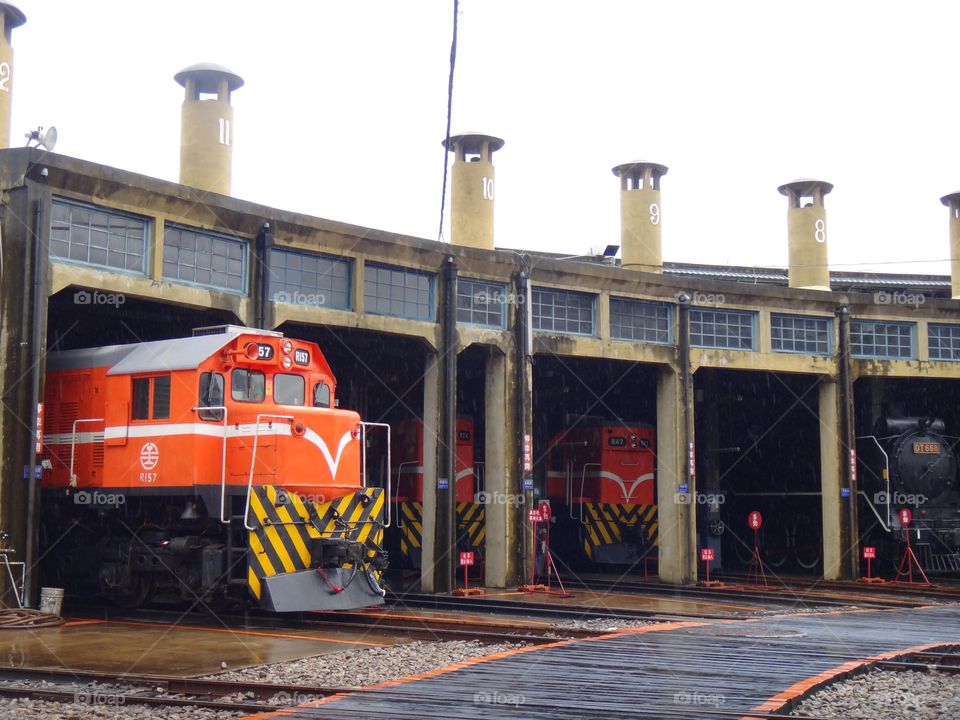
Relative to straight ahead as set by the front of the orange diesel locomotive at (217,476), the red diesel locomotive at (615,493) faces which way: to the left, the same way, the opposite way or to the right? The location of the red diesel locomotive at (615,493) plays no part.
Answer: the same way

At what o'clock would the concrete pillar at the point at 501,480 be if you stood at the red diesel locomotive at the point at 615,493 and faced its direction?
The concrete pillar is roughly at 2 o'clock from the red diesel locomotive.

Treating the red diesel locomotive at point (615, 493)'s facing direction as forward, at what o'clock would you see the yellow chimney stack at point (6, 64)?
The yellow chimney stack is roughly at 3 o'clock from the red diesel locomotive.

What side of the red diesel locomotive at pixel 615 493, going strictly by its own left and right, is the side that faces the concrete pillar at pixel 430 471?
right

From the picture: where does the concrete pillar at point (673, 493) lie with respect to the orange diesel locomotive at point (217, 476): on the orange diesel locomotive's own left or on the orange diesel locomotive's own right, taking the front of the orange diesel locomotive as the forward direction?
on the orange diesel locomotive's own left

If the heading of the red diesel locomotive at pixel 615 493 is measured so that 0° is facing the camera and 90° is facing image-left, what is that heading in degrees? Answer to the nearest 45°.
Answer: approximately 315°

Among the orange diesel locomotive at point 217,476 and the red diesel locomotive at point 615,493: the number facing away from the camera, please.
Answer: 0

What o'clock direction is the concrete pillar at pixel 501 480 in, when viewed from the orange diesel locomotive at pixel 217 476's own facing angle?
The concrete pillar is roughly at 9 o'clock from the orange diesel locomotive.

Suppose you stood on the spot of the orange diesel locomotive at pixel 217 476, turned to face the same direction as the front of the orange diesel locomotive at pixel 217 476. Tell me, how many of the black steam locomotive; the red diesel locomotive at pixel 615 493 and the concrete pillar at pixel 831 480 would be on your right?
0

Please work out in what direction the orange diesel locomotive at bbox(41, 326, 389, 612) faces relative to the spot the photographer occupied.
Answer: facing the viewer and to the right of the viewer

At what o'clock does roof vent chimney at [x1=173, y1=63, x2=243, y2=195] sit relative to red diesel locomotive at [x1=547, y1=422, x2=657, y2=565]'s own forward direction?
The roof vent chimney is roughly at 3 o'clock from the red diesel locomotive.

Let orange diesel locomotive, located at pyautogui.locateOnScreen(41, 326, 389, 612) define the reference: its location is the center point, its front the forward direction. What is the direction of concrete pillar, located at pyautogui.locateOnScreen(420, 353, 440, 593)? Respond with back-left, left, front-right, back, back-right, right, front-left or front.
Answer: left

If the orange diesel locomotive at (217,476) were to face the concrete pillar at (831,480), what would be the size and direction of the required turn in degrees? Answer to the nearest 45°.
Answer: approximately 90° to its left

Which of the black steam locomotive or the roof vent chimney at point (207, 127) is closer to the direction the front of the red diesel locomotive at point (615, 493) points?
the black steam locomotive

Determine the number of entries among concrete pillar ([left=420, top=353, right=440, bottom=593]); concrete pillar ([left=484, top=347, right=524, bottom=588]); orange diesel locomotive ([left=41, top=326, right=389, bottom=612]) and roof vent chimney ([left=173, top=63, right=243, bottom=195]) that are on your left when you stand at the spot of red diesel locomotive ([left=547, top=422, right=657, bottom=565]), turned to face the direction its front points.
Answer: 0

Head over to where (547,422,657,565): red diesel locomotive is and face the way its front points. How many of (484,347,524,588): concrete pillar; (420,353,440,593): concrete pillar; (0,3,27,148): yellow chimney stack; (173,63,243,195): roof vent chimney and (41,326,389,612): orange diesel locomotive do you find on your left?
0
